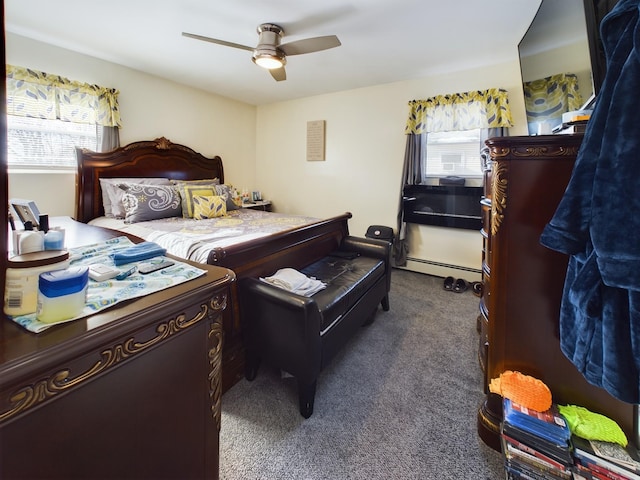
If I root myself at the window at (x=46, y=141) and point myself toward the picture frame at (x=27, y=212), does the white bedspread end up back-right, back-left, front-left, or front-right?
front-left

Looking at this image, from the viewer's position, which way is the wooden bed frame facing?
facing the viewer and to the right of the viewer

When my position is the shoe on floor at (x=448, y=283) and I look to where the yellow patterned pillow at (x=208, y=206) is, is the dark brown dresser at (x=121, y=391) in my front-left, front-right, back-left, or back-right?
front-left

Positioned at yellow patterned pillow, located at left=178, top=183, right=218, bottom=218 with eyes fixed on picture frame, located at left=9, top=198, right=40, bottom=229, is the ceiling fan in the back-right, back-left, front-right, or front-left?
front-left

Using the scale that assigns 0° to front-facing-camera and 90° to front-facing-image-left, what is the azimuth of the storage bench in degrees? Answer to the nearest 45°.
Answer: approximately 315°

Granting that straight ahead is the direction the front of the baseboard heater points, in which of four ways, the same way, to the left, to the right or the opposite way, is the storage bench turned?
to the left

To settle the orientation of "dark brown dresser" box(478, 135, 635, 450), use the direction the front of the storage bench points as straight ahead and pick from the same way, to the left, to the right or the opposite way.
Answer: the opposite way

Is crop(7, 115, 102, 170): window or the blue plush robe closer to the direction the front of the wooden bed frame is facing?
the blue plush robe

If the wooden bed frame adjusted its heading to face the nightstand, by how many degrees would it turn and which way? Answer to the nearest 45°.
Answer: approximately 135° to its left

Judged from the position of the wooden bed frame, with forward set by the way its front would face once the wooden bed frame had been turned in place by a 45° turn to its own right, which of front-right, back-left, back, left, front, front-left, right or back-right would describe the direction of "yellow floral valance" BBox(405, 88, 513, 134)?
left

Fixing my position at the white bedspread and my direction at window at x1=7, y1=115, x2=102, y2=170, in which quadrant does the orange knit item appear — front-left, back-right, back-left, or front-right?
back-left

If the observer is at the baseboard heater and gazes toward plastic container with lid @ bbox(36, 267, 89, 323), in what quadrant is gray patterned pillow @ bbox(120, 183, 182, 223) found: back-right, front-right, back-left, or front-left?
front-right

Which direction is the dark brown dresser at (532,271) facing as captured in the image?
to the viewer's left
